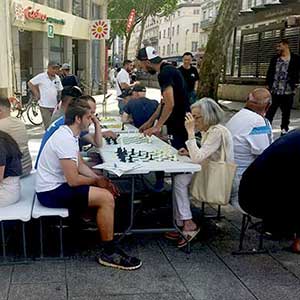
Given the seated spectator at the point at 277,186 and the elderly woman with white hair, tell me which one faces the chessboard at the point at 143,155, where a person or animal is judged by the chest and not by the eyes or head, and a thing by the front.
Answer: the elderly woman with white hair

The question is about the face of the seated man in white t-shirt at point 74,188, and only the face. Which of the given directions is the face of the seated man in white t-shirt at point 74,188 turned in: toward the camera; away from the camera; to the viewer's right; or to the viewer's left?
to the viewer's right

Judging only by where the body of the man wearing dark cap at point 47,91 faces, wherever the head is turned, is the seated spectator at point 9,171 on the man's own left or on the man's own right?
on the man's own right

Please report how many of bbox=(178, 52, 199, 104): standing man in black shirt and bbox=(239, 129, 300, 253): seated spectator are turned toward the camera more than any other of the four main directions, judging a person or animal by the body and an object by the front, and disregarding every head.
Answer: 1

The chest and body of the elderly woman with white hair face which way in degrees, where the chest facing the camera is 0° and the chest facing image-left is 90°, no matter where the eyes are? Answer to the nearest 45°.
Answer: approximately 90°

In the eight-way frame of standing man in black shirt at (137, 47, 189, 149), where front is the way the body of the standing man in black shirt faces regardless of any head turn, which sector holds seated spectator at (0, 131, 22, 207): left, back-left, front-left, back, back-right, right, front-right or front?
front-left

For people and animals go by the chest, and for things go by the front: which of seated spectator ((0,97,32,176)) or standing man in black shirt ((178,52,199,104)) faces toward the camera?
the standing man in black shirt

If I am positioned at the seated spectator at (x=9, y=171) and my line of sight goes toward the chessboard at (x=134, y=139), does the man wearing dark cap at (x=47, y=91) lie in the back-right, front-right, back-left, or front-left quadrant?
front-left
